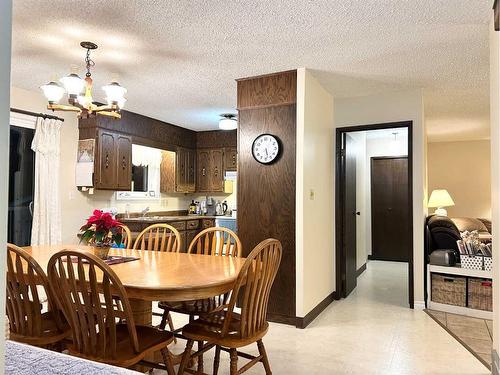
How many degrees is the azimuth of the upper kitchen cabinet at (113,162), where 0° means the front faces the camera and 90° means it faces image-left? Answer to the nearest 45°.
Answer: approximately 315°

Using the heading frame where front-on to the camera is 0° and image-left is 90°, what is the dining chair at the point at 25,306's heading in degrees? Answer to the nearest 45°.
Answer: approximately 225°

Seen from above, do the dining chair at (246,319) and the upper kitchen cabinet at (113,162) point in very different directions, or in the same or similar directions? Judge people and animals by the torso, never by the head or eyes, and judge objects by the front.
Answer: very different directions

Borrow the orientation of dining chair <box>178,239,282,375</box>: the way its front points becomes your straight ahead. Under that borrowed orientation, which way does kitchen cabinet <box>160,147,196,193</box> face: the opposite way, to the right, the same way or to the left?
the opposite way

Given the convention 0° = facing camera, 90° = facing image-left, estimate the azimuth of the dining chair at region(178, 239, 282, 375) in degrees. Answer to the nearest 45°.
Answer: approximately 135°

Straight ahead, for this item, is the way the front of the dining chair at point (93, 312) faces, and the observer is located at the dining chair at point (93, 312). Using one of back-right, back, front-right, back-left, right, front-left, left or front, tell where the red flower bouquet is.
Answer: front-left

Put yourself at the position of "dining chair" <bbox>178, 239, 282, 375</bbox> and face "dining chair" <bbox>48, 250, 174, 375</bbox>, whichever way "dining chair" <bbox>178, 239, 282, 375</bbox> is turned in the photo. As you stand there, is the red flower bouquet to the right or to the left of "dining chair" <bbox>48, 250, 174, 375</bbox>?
right

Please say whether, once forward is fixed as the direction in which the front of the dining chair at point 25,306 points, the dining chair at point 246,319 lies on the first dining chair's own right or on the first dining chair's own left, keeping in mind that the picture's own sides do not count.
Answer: on the first dining chair's own right

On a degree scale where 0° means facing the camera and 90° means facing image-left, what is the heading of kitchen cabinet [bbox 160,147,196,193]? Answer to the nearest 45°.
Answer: approximately 315°

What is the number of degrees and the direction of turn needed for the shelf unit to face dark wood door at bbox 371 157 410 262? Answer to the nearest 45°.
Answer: approximately 135° to its right

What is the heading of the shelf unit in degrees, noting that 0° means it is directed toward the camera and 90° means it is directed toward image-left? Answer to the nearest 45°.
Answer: approximately 45°

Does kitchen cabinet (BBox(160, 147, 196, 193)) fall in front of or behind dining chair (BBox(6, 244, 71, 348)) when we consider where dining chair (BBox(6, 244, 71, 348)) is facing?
in front

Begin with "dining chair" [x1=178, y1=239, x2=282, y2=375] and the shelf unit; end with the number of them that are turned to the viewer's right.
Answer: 0

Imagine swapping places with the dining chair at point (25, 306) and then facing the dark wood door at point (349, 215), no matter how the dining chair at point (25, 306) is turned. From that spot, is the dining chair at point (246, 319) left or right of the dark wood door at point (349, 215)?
right
